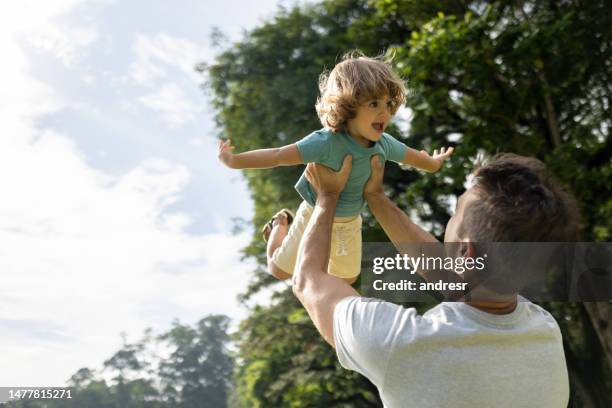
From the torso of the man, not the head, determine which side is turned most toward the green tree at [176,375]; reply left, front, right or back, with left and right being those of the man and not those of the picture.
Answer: front

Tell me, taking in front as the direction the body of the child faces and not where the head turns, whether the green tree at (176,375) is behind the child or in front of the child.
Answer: behind

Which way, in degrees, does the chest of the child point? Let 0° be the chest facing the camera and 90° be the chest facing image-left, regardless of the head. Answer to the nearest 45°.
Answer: approximately 315°

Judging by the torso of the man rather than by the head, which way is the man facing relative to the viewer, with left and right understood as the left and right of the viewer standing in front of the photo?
facing away from the viewer and to the left of the viewer

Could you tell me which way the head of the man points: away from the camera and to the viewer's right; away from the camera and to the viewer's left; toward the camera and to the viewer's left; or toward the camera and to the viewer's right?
away from the camera and to the viewer's left
